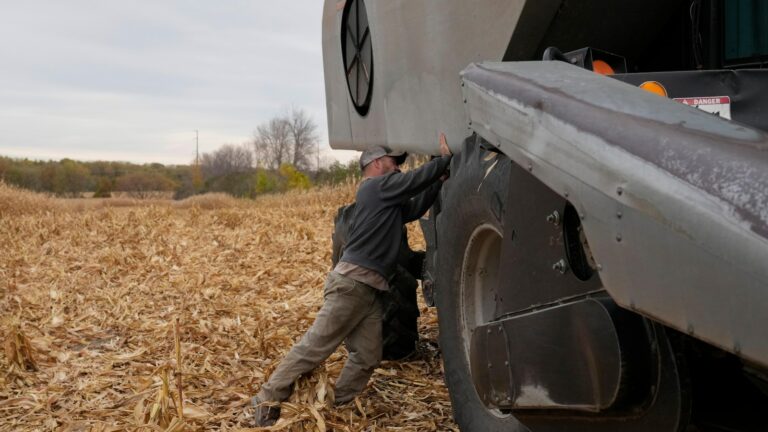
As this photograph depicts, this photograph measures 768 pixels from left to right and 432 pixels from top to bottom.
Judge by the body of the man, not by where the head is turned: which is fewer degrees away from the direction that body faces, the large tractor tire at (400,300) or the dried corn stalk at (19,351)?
the large tractor tire

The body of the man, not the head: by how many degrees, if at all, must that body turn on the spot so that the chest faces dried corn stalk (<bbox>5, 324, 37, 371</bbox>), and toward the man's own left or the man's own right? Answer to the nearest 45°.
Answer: approximately 135° to the man's own left

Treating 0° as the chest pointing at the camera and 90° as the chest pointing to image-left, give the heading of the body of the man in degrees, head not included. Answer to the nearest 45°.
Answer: approximately 270°

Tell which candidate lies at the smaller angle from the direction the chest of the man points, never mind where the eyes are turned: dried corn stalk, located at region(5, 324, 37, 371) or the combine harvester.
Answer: the combine harvester

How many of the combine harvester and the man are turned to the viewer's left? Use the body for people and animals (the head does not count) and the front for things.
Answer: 0

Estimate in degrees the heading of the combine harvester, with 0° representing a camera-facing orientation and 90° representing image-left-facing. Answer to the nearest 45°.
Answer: approximately 315°
